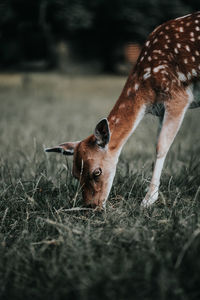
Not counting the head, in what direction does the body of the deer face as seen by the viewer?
to the viewer's left
